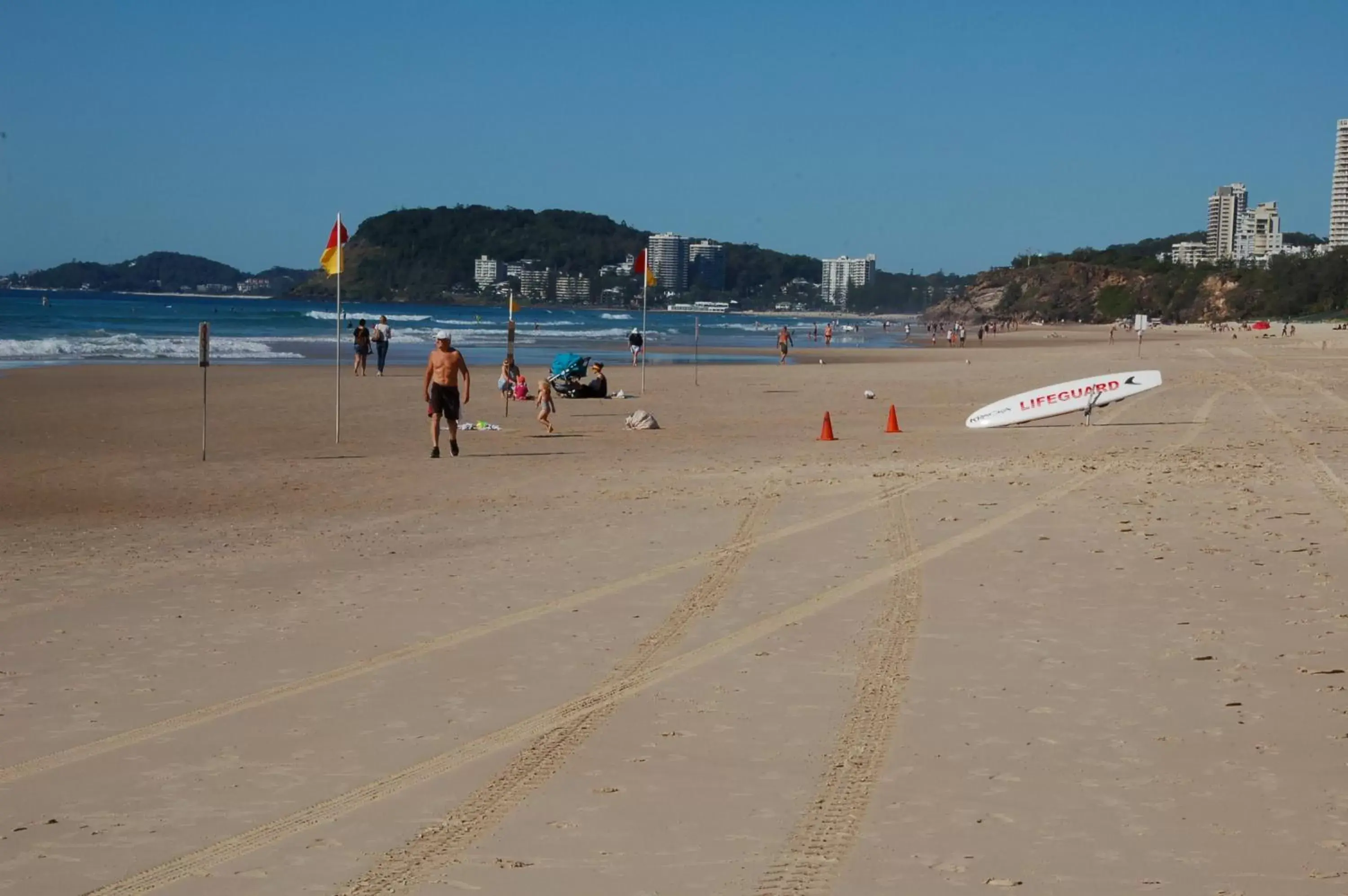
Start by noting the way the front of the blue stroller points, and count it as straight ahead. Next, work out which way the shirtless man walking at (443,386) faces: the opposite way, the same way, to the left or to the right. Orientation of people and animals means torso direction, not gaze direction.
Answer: to the left

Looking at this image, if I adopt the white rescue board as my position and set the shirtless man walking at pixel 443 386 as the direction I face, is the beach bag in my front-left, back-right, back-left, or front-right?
front-right

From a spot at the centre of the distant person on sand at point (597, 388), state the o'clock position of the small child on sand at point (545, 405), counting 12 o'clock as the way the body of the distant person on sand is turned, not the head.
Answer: The small child on sand is roughly at 9 o'clock from the distant person on sand.

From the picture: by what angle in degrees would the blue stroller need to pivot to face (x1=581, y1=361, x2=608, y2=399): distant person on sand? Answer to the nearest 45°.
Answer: approximately 180°

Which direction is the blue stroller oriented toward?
to the viewer's left

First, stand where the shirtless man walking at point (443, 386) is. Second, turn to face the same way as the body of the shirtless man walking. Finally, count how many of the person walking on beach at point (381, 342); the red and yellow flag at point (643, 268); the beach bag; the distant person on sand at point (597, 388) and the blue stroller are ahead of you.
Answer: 0

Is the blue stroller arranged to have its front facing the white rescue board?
no

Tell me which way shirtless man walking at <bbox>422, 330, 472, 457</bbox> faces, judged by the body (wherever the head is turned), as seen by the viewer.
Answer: toward the camera

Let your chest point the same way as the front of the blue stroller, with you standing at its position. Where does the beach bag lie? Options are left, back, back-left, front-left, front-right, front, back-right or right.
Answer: left

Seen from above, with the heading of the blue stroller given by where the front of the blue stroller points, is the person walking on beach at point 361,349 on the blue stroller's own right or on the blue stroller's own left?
on the blue stroller's own right

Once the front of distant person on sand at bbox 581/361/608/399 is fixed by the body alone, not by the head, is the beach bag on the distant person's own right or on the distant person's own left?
on the distant person's own left

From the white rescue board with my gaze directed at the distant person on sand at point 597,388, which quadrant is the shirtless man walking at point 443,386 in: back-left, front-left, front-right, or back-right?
front-left
